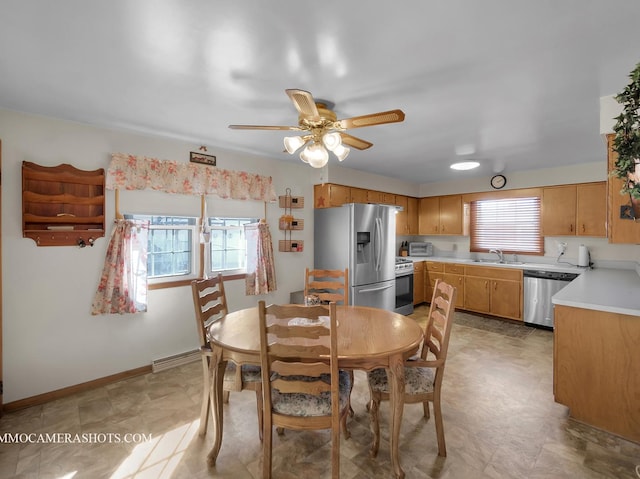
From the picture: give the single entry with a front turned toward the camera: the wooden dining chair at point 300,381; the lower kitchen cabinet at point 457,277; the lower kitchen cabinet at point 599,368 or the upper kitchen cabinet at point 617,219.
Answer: the lower kitchen cabinet at point 457,277

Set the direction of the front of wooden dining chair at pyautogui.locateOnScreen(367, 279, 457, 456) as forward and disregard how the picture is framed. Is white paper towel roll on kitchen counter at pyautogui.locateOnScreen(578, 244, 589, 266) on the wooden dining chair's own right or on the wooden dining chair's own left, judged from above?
on the wooden dining chair's own right

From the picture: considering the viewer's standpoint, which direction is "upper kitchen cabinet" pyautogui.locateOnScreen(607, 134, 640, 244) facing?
facing to the left of the viewer

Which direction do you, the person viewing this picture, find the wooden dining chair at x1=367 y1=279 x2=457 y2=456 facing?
facing to the left of the viewer

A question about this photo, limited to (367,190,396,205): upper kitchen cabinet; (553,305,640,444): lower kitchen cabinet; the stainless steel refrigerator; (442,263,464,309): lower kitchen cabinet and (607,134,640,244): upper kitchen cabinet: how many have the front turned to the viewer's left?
2

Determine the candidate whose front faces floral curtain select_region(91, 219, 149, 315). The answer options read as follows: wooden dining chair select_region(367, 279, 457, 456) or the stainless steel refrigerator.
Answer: the wooden dining chair

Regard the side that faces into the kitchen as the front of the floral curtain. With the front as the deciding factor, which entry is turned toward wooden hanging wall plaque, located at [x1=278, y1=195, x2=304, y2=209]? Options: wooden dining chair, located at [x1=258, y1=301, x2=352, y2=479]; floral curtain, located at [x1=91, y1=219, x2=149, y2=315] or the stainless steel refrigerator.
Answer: the wooden dining chair

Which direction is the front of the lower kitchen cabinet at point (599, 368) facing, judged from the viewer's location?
facing to the left of the viewer

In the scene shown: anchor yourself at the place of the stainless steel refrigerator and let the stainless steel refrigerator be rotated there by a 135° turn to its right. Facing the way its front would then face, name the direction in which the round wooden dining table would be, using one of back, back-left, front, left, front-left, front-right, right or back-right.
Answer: left

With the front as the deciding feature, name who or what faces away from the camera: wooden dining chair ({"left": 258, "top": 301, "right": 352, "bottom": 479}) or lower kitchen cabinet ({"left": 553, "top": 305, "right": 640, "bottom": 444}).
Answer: the wooden dining chair

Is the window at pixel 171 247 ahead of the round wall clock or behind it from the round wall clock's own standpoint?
ahead

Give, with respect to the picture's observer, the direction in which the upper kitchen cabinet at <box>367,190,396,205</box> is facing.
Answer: facing the viewer and to the right of the viewer

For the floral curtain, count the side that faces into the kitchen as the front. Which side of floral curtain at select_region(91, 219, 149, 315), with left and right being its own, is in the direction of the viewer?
front

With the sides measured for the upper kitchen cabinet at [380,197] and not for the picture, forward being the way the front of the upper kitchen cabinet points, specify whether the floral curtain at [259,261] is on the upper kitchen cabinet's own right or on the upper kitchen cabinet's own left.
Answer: on the upper kitchen cabinet's own right
